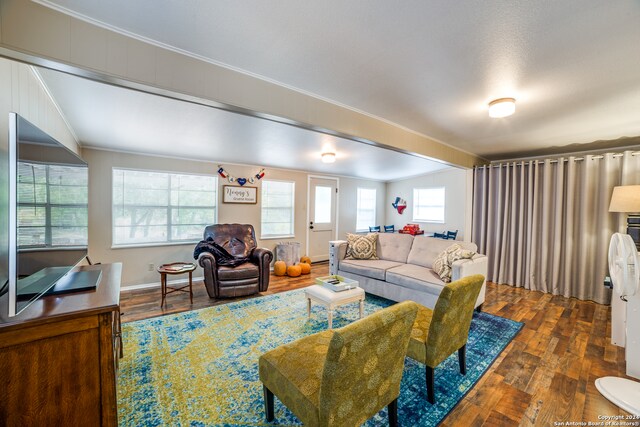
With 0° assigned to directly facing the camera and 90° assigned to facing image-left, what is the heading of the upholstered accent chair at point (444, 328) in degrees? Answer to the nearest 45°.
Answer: approximately 135°

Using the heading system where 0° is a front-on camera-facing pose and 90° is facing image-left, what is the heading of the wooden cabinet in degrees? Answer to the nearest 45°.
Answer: approximately 270°

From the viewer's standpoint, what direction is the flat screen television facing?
to the viewer's right

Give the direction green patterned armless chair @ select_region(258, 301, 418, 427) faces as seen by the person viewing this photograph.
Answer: facing away from the viewer and to the left of the viewer

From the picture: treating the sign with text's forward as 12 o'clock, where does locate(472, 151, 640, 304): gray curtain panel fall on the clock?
The gray curtain panel is roughly at 10 o'clock from the sign with text.

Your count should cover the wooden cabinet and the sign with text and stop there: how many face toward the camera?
1

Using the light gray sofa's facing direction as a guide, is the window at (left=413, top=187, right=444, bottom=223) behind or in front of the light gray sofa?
behind
